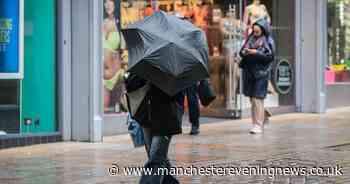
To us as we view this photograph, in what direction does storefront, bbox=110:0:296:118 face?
facing the viewer

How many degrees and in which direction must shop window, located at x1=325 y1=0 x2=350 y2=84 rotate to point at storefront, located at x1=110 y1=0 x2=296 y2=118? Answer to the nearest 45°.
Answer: approximately 45° to its right

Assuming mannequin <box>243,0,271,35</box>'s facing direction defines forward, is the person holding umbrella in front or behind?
in front

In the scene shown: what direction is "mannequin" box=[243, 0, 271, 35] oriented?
toward the camera

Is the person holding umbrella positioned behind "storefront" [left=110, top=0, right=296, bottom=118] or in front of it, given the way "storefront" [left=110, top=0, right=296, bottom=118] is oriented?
in front

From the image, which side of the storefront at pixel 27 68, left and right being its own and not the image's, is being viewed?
front

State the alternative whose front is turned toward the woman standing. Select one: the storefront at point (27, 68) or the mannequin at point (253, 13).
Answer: the mannequin
